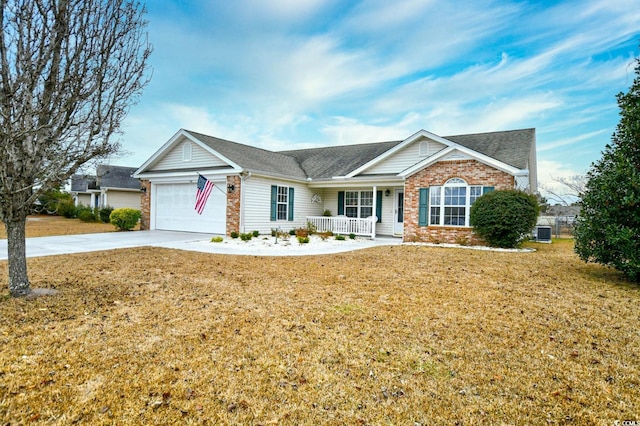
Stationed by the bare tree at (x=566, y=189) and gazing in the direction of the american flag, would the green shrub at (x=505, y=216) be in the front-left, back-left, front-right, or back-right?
front-left

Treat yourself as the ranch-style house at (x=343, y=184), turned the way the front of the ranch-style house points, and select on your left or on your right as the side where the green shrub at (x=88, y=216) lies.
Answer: on your right

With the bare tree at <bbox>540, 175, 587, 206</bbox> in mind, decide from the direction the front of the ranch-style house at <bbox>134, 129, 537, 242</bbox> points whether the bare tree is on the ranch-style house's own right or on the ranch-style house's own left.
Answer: on the ranch-style house's own left

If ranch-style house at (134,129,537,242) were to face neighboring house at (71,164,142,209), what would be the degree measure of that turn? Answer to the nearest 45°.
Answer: approximately 135° to its right

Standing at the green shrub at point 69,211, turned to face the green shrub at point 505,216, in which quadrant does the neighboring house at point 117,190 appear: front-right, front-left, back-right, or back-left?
front-left

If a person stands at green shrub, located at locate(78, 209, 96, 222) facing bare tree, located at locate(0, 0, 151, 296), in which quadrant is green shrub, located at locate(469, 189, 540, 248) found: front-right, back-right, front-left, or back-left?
front-left

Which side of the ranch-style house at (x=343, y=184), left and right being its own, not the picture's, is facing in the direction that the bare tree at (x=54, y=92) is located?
front

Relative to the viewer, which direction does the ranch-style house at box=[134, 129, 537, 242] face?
toward the camera

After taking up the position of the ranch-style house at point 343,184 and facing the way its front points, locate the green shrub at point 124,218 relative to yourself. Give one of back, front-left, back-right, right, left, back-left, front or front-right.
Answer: right

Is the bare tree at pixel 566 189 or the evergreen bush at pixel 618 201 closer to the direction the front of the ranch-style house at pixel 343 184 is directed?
the evergreen bush

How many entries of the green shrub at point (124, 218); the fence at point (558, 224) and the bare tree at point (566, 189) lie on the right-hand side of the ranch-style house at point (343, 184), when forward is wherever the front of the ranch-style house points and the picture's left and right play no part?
1

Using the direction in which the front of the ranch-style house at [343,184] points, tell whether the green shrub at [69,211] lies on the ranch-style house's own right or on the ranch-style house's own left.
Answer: on the ranch-style house's own right
